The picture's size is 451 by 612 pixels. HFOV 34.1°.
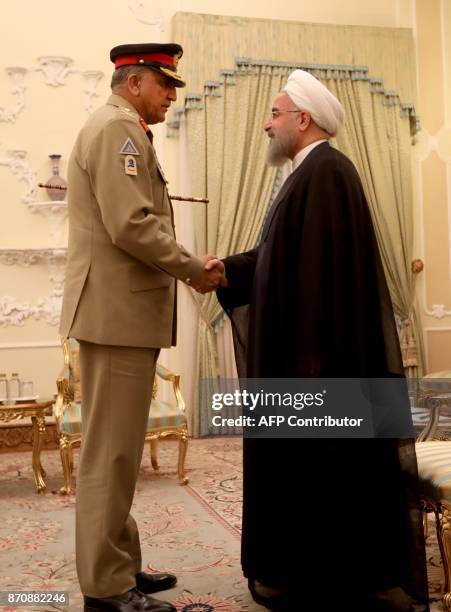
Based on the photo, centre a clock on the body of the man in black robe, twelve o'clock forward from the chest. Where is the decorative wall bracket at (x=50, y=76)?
The decorative wall bracket is roughly at 2 o'clock from the man in black robe.

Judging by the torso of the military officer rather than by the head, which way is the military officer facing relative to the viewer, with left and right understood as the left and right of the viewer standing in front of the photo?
facing to the right of the viewer

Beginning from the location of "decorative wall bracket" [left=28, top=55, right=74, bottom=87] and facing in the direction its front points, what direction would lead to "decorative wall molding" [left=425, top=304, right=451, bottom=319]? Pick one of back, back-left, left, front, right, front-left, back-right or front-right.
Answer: left

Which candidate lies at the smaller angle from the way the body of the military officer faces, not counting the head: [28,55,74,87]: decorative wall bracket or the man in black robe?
the man in black robe

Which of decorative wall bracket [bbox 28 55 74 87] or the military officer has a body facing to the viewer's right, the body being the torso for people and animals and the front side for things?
the military officer

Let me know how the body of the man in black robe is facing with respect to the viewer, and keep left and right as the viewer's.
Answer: facing to the left of the viewer

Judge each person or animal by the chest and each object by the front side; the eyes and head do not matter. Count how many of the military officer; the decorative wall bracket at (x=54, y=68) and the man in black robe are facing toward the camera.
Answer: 1

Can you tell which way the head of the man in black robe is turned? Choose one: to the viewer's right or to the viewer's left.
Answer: to the viewer's left
